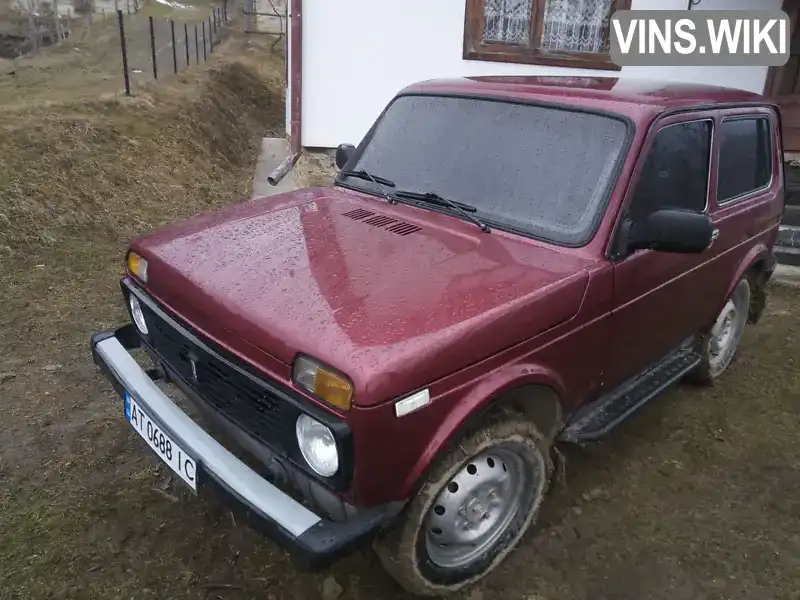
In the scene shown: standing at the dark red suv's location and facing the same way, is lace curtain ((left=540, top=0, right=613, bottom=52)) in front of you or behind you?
behind

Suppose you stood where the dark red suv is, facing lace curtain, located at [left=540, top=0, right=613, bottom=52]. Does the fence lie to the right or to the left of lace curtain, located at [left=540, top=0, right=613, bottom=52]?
left

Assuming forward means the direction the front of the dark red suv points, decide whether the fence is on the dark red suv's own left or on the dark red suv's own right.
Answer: on the dark red suv's own right

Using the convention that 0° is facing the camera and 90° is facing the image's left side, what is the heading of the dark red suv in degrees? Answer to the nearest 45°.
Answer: approximately 45°

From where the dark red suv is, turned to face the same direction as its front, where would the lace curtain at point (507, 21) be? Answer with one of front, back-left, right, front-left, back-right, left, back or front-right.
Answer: back-right

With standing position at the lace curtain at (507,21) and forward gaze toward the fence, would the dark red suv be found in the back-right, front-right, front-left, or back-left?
back-left
